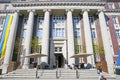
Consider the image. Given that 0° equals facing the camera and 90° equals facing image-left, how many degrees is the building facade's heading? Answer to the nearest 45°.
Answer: approximately 0°
